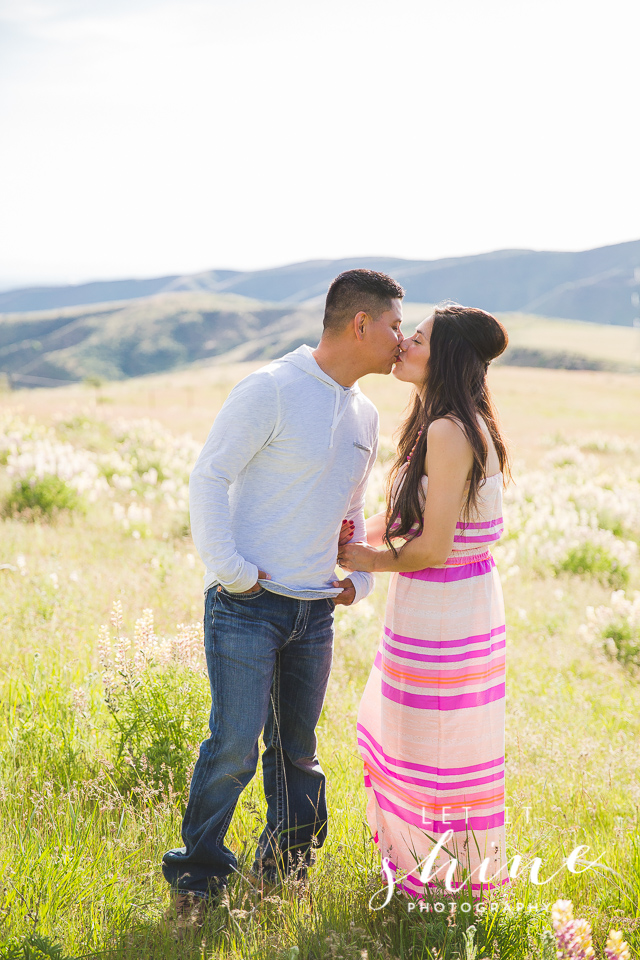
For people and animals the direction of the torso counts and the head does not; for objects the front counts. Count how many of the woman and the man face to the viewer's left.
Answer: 1

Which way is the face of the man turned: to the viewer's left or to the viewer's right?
to the viewer's right

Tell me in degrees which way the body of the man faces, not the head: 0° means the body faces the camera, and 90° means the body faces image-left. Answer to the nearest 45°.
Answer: approximately 315°

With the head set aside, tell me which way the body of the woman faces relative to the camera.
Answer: to the viewer's left

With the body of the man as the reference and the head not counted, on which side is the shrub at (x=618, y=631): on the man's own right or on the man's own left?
on the man's own left

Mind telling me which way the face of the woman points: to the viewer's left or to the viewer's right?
to the viewer's left

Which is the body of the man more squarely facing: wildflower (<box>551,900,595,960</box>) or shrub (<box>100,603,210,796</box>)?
the wildflower
